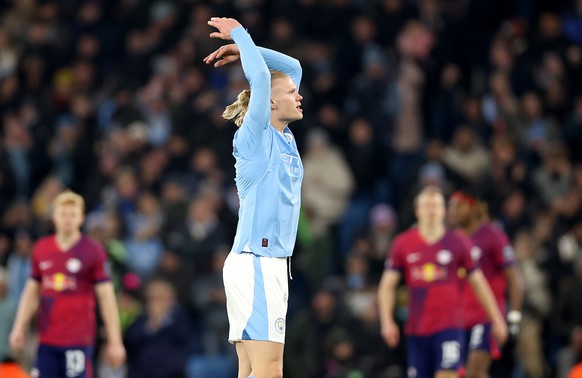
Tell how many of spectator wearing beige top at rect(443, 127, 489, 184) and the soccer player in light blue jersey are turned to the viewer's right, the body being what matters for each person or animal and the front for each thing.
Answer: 1

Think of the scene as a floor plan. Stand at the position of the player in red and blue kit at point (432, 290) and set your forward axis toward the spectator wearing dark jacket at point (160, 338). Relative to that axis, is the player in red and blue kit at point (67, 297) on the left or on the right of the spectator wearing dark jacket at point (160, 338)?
left

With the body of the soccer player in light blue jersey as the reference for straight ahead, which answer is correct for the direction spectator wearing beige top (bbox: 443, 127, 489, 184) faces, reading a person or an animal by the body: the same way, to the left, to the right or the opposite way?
to the right

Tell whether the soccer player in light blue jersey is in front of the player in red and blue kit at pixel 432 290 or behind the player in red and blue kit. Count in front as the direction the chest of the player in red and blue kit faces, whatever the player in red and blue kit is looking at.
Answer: in front

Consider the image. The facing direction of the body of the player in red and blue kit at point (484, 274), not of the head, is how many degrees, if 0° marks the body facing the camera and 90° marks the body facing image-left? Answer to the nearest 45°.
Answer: approximately 45°

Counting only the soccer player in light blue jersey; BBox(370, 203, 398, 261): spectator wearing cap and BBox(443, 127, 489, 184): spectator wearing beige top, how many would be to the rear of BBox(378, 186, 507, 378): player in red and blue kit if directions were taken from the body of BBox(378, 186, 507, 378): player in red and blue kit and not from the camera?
2

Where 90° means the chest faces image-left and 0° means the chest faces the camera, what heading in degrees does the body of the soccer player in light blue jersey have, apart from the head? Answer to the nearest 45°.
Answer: approximately 270°

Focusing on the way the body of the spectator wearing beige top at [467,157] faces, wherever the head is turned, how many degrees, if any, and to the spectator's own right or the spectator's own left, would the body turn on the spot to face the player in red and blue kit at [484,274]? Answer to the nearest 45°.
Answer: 0° — they already face them

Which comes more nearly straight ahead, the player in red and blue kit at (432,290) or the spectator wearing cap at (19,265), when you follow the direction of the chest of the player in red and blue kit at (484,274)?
the player in red and blue kit

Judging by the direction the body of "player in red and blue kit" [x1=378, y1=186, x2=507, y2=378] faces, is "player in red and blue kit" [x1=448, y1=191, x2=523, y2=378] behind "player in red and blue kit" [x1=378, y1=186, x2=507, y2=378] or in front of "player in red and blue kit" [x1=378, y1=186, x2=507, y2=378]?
behind
